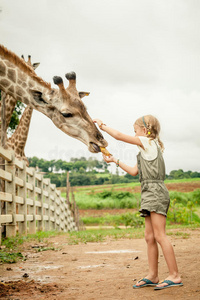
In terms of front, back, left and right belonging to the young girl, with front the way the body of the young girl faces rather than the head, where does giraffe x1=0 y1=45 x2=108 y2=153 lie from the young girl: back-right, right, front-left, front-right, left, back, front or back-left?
front-right

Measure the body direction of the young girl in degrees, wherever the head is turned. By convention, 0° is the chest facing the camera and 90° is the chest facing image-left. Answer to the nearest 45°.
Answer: approximately 90°

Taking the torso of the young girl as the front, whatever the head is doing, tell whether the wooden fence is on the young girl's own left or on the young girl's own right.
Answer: on the young girl's own right
